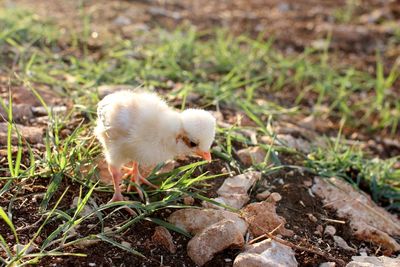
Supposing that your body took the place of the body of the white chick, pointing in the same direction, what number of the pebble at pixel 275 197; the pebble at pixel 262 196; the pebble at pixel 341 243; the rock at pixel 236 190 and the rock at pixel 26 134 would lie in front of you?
4

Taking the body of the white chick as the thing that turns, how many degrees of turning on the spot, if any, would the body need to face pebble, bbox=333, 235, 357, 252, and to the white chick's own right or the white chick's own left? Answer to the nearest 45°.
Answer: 0° — it already faces it

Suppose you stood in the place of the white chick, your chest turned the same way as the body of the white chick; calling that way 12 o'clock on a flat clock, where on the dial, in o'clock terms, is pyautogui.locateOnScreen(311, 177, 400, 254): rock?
The rock is roughly at 12 o'clock from the white chick.

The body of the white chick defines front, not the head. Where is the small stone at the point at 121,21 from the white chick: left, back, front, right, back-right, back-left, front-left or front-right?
left

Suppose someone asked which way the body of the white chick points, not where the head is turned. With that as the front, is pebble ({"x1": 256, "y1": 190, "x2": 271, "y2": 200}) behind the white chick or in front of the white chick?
in front

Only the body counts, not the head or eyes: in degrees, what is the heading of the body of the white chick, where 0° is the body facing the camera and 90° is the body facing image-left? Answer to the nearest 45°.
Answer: approximately 270°

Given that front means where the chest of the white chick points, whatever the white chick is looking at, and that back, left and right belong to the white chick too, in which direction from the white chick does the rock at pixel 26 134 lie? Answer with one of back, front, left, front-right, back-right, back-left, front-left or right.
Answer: back-left

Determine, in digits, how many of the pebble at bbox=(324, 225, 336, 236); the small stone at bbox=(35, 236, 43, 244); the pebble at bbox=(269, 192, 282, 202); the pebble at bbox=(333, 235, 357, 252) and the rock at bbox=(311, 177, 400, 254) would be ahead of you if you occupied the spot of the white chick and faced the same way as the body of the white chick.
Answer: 4

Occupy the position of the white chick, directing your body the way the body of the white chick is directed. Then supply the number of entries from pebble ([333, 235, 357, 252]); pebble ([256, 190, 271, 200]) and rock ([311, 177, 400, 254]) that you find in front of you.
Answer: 3

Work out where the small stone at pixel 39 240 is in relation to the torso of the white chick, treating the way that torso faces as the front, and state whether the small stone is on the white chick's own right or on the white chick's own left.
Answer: on the white chick's own right

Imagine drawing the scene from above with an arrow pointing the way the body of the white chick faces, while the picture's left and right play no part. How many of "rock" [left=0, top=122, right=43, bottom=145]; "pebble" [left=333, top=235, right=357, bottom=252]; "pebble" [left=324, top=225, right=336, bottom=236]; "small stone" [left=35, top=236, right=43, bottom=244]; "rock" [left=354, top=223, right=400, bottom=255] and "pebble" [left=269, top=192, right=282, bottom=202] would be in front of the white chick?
4
